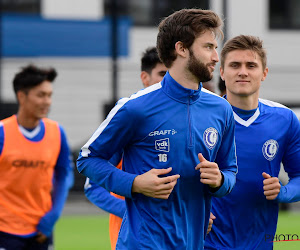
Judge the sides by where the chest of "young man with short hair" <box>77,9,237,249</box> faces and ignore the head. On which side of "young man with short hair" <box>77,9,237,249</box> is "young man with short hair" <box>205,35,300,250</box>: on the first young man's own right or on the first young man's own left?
on the first young man's own left

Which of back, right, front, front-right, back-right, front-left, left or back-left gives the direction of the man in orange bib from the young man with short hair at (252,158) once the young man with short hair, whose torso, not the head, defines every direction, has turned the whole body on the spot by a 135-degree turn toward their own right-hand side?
front

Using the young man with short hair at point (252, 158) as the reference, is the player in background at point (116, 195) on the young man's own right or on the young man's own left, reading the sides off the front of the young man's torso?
on the young man's own right

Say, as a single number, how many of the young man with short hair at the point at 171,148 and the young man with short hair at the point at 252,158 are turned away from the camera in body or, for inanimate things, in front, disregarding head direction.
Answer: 0

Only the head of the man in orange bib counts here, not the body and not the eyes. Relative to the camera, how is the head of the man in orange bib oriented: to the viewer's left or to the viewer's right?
to the viewer's right

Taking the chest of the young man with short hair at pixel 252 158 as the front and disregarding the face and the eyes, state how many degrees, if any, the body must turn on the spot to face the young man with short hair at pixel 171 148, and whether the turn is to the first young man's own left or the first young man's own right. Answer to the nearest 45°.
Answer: approximately 45° to the first young man's own right

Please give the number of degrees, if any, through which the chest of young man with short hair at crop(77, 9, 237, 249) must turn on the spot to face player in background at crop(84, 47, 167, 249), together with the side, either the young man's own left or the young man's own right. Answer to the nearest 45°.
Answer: approximately 135° to the young man's own left

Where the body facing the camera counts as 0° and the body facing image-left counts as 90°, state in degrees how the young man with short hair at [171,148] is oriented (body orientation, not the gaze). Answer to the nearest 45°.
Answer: approximately 315°
